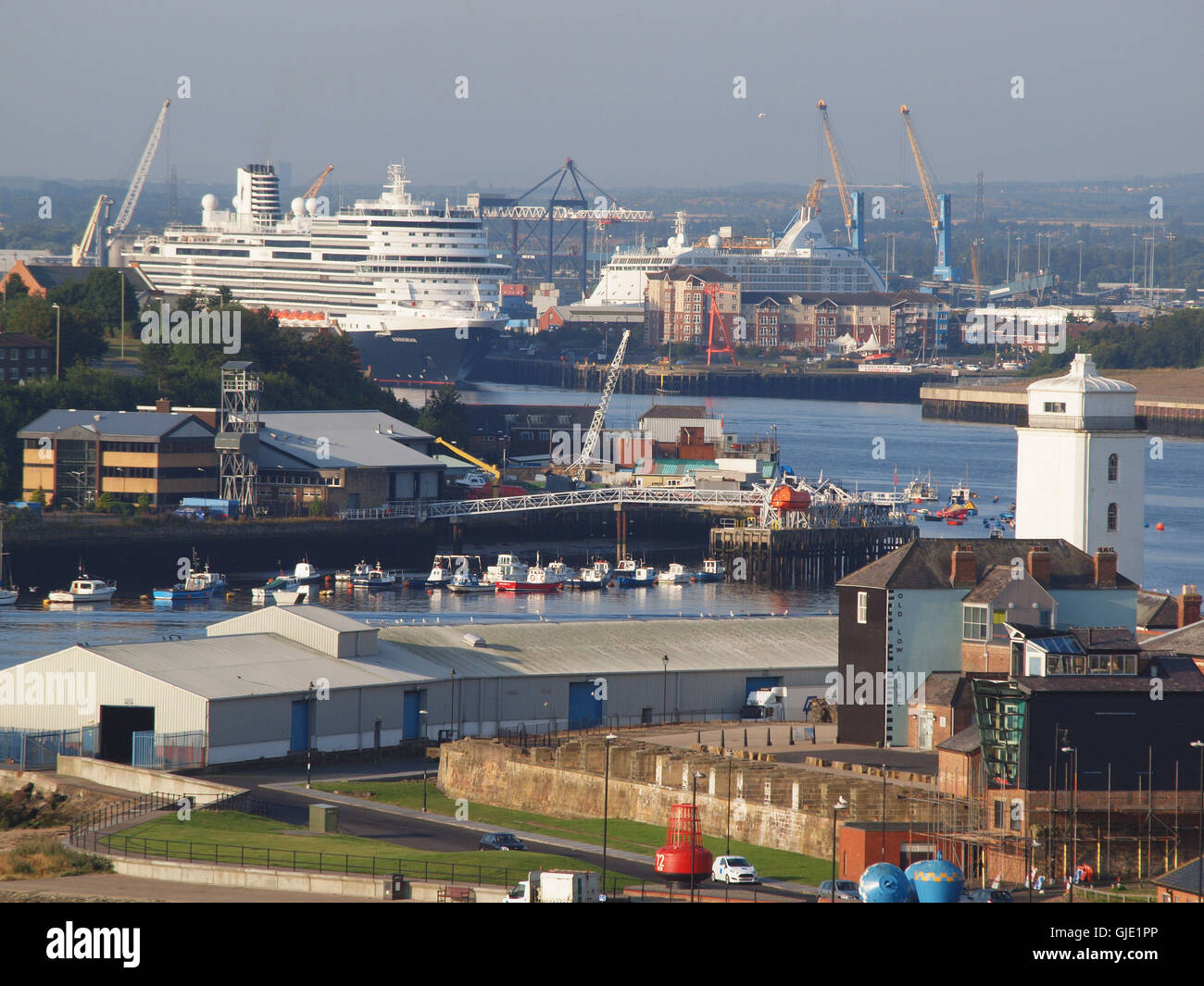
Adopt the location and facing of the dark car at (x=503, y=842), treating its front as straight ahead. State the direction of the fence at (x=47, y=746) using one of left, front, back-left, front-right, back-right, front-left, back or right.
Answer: back

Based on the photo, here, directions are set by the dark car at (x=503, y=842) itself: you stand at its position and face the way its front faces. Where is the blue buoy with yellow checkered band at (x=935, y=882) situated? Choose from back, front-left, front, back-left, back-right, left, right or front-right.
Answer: front

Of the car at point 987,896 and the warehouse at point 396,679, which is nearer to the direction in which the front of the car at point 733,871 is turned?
the car

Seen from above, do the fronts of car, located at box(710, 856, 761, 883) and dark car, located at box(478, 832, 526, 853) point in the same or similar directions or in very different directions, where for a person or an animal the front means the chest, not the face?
same or similar directions

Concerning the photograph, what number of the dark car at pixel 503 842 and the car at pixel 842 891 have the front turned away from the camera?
0

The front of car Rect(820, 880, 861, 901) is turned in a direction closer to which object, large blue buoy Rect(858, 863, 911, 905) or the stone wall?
the large blue buoy

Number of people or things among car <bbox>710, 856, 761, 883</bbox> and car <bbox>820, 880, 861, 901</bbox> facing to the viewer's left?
0

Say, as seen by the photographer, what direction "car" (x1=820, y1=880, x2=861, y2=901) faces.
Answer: facing the viewer and to the right of the viewer

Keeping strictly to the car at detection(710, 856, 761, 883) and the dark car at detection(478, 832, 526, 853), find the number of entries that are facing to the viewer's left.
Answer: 0

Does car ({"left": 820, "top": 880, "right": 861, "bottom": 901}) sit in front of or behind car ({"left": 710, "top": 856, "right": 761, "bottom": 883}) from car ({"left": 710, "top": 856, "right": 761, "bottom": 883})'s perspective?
in front

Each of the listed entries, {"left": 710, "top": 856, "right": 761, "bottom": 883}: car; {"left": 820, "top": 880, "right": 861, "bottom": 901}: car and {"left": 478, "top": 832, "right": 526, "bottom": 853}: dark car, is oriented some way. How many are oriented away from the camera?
0
